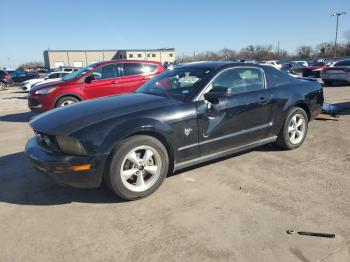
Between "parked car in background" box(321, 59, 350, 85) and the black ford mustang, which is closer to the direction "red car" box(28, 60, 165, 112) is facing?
the black ford mustang

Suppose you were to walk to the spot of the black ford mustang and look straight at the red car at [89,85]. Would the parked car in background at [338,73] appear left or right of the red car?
right

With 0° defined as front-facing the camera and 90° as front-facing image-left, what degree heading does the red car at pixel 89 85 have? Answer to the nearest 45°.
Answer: approximately 45°

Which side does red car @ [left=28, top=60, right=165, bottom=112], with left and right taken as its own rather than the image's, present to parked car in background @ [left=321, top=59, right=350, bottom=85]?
back

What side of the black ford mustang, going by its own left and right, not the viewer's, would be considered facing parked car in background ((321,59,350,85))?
back
